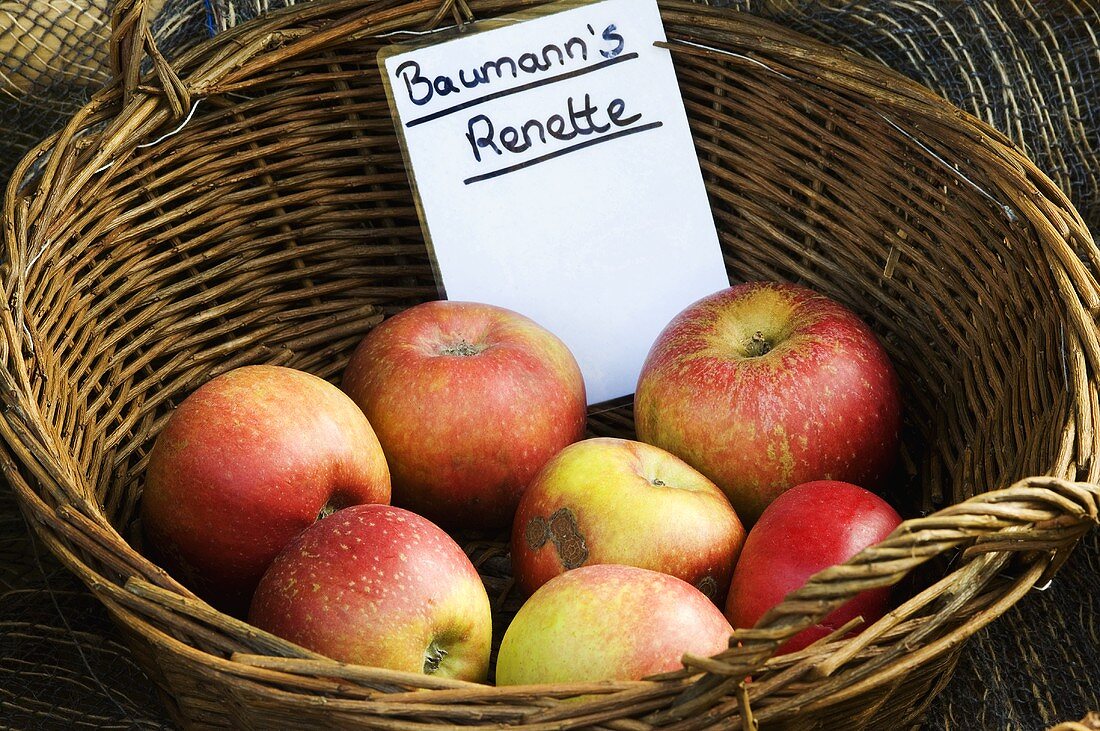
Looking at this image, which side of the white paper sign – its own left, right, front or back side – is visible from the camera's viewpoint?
front

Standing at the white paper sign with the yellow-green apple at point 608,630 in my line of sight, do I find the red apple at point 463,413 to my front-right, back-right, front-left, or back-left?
front-right

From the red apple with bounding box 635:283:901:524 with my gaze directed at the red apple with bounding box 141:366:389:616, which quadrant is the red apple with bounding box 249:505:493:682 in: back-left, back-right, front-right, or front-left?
front-left
